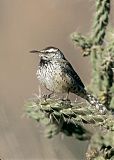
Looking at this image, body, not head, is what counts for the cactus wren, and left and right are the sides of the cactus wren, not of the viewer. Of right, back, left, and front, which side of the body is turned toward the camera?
left
